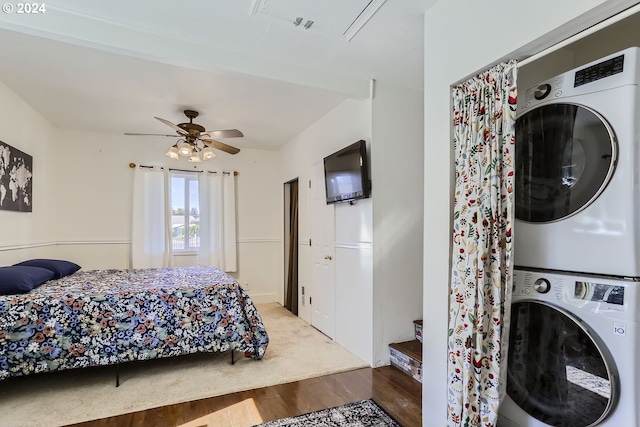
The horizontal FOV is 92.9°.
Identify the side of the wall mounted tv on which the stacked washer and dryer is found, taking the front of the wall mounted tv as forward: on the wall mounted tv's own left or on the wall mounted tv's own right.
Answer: on the wall mounted tv's own left

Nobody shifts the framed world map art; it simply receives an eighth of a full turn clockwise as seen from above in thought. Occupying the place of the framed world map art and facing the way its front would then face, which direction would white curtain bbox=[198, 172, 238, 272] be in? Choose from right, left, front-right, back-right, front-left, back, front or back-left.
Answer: left

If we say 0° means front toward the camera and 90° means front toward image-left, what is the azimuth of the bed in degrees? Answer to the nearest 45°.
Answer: approximately 270°

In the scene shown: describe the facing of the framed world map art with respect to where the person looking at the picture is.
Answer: facing the viewer and to the right of the viewer

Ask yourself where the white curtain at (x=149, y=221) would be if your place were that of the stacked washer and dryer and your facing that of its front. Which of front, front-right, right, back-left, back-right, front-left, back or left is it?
front-right

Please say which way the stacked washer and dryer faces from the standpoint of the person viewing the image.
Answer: facing the viewer and to the left of the viewer

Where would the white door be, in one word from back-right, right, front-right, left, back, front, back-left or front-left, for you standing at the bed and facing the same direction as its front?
front

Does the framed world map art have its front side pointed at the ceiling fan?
yes

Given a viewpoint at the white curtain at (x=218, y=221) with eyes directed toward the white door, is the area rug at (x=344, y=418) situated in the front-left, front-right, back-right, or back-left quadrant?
front-right

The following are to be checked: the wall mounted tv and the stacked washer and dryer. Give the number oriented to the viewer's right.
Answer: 0

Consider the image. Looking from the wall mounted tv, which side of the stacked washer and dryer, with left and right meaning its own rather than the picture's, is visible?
right

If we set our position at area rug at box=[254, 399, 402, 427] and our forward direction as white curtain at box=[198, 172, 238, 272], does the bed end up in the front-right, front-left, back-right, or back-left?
front-left

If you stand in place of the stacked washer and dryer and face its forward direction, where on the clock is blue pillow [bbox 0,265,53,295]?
The blue pillow is roughly at 1 o'clock from the stacked washer and dryer.

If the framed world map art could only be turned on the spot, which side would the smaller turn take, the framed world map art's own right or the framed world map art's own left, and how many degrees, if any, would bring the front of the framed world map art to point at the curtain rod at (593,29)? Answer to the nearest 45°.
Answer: approximately 45° to the framed world map art's own right

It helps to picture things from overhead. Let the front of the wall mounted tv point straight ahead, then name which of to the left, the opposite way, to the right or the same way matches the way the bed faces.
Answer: the opposite way

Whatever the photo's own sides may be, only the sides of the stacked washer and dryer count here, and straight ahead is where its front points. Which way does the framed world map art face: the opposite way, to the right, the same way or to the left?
the opposite way

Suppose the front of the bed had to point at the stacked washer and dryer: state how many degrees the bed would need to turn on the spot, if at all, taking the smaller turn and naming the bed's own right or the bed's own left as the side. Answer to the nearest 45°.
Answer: approximately 45° to the bed's own right

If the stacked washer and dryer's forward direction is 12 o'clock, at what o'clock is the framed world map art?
The framed world map art is roughly at 1 o'clock from the stacked washer and dryer.
